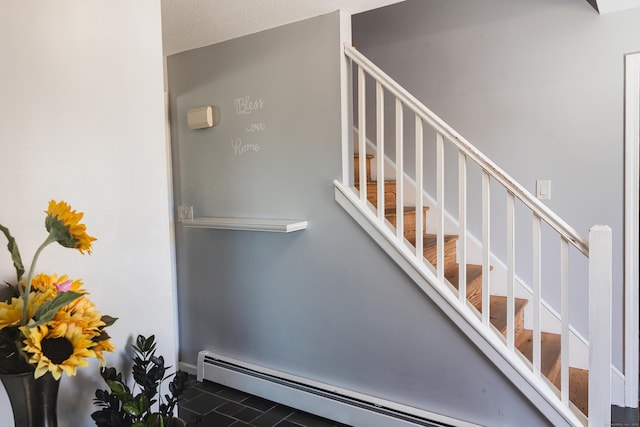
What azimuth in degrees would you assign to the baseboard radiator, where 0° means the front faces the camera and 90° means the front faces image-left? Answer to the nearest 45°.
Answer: approximately 45°

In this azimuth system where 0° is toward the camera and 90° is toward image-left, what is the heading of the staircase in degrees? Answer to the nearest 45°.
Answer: approximately 315°

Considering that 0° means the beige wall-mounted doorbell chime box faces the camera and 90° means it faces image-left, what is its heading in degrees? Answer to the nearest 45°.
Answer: approximately 45°

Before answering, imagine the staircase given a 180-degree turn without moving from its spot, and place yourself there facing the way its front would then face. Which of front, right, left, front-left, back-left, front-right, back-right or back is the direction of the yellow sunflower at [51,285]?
left

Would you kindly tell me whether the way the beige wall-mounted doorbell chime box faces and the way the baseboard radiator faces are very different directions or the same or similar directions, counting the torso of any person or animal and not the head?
same or similar directions

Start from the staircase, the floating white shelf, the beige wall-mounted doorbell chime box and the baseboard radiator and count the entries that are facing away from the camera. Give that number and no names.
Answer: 0

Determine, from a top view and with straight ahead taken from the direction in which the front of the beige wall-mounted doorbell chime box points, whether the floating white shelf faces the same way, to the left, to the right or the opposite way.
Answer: the same way

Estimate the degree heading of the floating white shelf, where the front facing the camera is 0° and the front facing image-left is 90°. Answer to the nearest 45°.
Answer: approximately 45°
